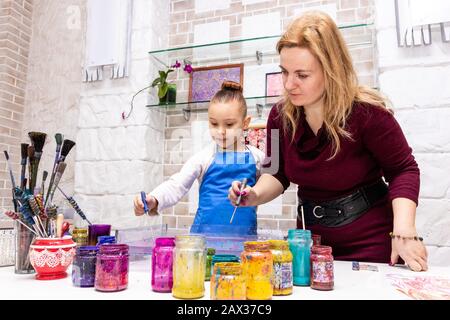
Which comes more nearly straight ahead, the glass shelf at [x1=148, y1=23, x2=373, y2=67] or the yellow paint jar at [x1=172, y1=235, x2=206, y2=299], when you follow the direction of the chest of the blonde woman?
the yellow paint jar

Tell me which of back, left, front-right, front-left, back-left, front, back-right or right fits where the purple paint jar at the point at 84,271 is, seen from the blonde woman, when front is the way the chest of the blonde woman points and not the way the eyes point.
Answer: front

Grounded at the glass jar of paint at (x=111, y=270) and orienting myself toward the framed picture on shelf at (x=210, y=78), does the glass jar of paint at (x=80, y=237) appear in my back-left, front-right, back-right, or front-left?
front-left

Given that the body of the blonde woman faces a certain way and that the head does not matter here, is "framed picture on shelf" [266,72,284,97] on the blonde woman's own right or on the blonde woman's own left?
on the blonde woman's own right

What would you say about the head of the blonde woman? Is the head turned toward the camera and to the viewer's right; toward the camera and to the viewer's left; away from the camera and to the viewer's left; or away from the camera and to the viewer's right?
toward the camera and to the viewer's left

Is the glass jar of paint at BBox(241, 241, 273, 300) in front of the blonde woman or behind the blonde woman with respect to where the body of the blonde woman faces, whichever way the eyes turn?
in front

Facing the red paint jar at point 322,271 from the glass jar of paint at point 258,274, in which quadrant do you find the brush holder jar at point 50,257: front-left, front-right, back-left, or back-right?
back-left

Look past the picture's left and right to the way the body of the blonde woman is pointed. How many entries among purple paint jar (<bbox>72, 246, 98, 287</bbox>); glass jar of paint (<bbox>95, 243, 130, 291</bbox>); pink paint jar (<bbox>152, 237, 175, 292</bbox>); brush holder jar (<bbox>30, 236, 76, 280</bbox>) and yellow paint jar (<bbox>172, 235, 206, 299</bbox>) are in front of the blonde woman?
5

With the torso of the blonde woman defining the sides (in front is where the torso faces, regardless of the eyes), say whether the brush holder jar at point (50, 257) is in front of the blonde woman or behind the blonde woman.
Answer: in front

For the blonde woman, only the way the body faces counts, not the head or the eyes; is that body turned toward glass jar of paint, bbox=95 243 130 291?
yes

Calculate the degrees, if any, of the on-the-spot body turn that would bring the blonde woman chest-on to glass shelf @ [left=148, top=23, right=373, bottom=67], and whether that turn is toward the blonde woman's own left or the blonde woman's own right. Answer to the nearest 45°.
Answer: approximately 90° to the blonde woman's own right

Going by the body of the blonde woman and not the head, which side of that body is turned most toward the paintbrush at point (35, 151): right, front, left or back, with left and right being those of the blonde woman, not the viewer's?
front

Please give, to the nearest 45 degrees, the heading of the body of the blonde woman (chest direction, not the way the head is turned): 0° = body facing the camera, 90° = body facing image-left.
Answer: approximately 45°

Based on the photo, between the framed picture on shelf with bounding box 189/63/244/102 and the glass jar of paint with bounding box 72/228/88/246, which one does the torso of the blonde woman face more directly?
the glass jar of paint

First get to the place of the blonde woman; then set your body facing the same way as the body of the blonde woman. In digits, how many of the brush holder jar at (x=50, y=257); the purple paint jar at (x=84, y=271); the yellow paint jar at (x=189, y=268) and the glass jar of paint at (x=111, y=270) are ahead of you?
4
